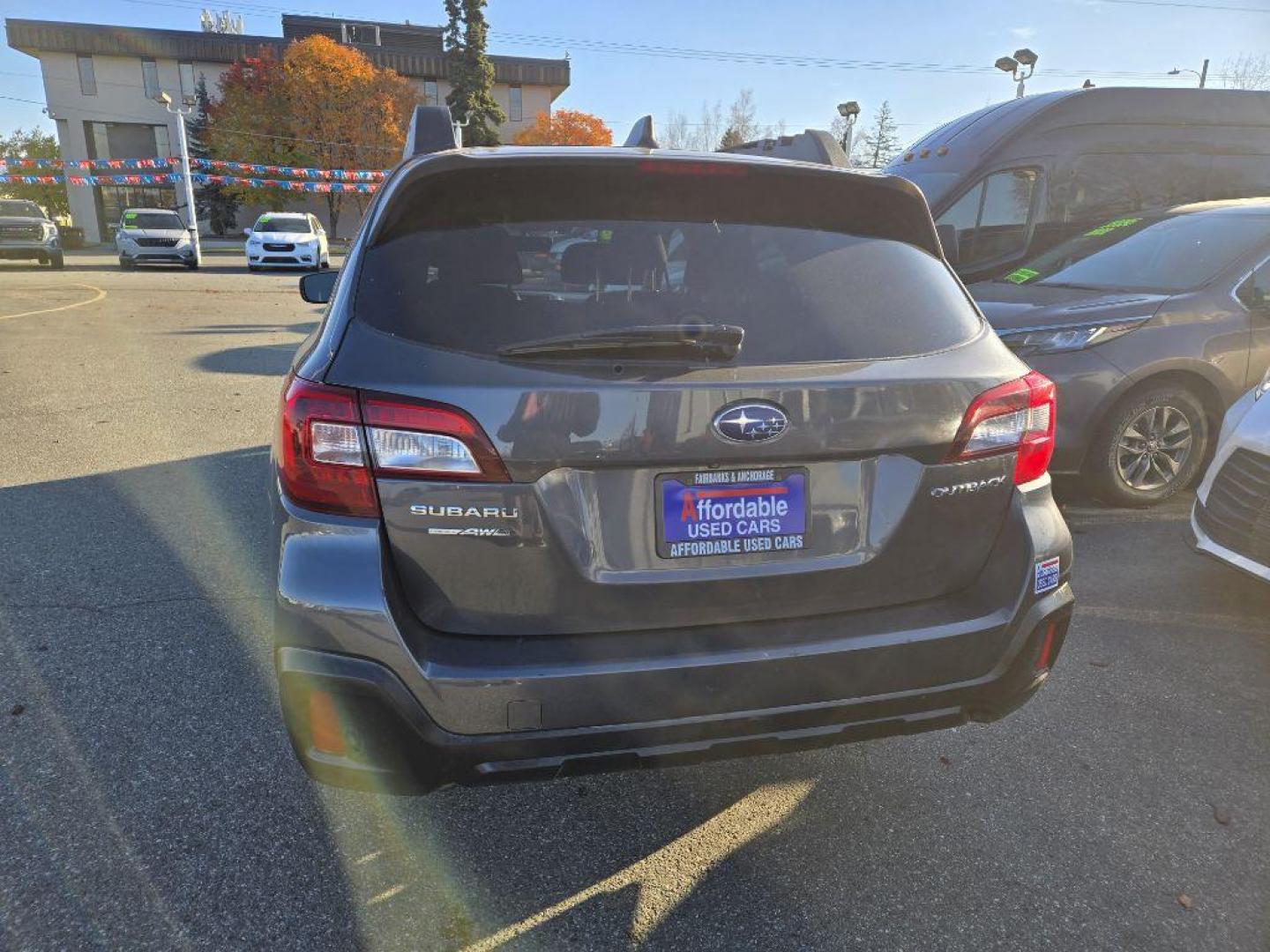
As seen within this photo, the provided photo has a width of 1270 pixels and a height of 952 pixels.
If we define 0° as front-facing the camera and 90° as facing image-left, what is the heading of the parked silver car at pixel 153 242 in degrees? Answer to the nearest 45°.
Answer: approximately 0°

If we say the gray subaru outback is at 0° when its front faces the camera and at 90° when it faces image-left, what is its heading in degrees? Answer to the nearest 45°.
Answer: approximately 180°

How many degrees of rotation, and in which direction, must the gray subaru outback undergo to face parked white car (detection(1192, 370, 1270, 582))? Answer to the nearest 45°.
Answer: approximately 45° to its right

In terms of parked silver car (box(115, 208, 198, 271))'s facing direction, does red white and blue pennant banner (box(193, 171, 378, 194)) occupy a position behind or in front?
behind

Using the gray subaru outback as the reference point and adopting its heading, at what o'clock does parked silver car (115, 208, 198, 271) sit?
The parked silver car is roughly at 11 o'clock from the gray subaru outback.
